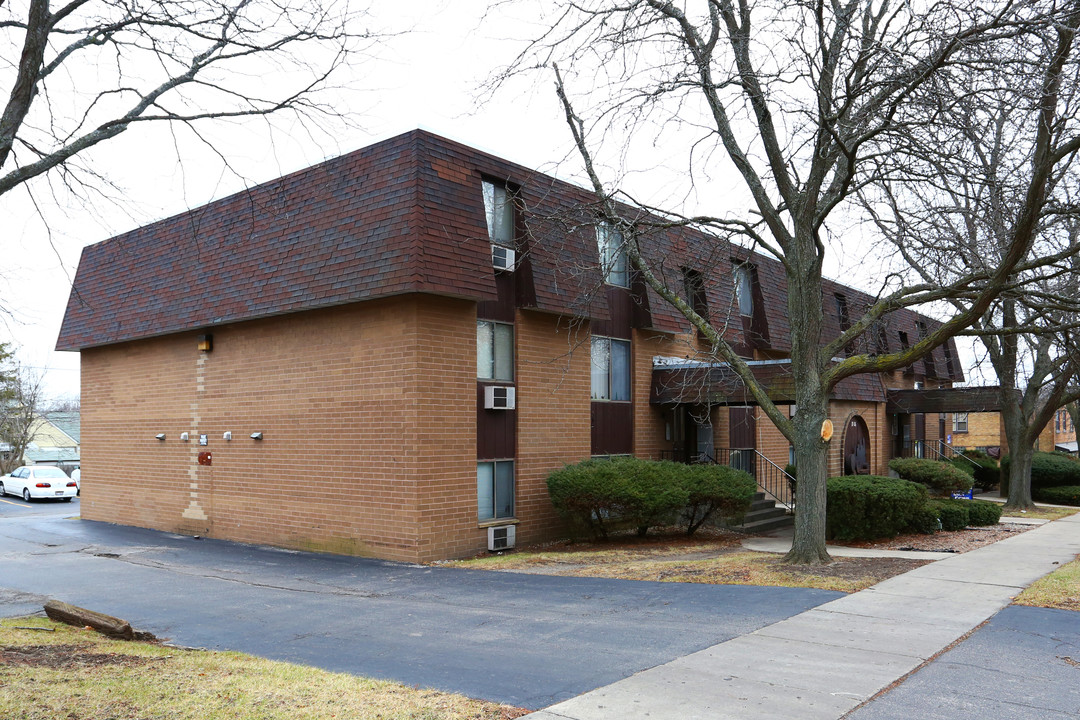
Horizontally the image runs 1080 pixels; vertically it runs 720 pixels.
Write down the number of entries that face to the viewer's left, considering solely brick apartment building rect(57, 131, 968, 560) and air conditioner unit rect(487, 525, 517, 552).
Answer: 0

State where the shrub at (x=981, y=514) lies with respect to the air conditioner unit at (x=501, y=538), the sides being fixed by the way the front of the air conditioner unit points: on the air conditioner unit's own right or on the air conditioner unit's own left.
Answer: on the air conditioner unit's own left

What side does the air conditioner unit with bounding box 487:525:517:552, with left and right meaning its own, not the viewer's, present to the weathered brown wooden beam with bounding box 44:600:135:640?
right

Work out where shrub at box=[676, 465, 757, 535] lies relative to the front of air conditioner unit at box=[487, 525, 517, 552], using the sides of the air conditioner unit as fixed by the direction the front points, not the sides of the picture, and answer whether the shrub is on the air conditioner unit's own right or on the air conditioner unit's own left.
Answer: on the air conditioner unit's own left

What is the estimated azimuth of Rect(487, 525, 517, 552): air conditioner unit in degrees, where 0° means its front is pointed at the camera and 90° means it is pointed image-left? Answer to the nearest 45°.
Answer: approximately 315°

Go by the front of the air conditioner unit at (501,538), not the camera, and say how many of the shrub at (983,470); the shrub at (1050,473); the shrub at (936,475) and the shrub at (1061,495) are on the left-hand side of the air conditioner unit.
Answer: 4
